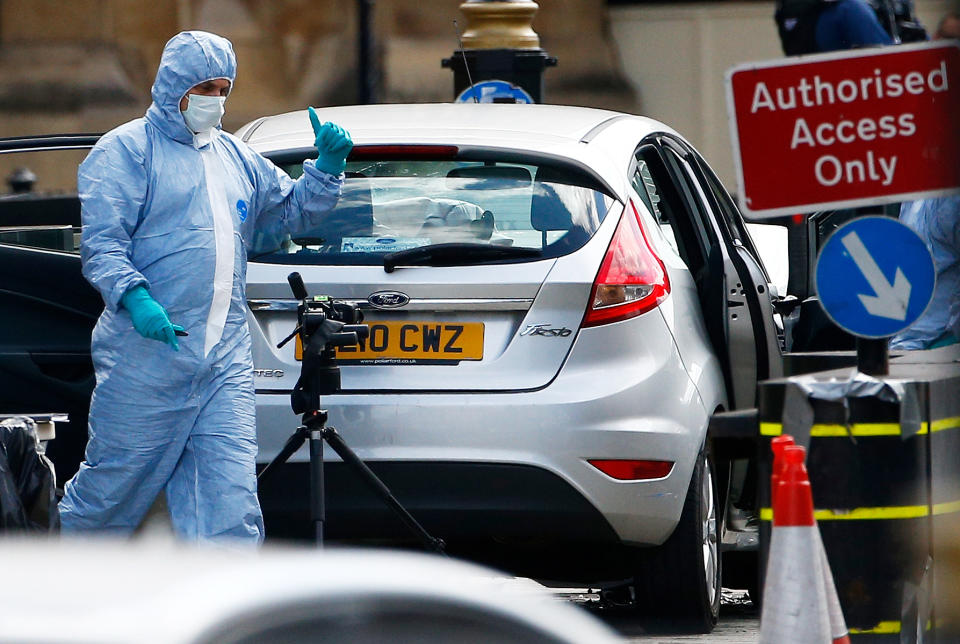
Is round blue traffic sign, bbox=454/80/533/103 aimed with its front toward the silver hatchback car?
yes

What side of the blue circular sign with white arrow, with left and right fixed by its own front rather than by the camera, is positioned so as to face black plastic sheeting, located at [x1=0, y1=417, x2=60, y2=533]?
right

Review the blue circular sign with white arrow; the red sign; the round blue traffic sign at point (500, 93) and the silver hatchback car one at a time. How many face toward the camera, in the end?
3

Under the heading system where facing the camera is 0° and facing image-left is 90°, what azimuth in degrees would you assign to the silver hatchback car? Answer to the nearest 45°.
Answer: approximately 180°

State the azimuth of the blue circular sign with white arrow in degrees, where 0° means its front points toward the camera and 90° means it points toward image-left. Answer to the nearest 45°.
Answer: approximately 0°

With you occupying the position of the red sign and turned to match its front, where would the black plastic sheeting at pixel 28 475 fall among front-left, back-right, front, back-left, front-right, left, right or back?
right

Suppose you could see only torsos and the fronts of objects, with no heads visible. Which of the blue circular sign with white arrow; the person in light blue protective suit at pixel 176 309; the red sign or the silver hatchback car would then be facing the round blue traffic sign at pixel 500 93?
the silver hatchback car

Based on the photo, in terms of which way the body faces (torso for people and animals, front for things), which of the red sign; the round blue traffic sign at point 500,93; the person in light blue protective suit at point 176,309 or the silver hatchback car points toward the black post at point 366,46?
the silver hatchback car

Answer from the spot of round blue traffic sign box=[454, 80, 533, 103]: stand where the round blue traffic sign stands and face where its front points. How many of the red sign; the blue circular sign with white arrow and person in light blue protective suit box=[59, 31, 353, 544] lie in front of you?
3

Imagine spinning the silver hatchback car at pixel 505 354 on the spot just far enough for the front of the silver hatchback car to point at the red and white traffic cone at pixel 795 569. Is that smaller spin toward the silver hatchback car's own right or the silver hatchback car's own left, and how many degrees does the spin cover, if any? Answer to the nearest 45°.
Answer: approximately 135° to the silver hatchback car's own right

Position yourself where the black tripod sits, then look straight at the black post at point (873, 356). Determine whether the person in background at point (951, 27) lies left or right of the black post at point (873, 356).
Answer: left

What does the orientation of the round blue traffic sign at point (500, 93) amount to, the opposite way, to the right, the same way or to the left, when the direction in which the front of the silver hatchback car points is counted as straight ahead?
the opposite way
